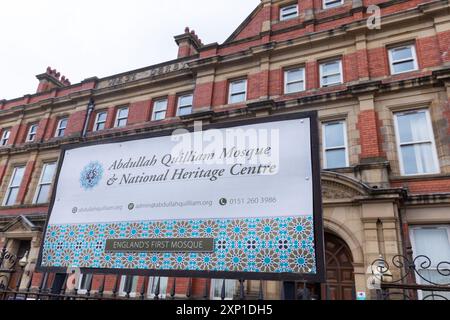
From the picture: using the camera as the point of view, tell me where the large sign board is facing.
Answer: facing the viewer and to the left of the viewer
